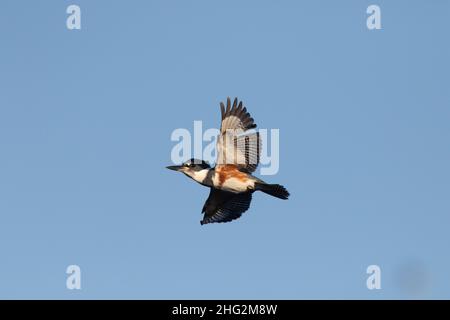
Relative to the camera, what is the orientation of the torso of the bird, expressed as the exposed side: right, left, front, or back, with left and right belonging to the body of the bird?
left
